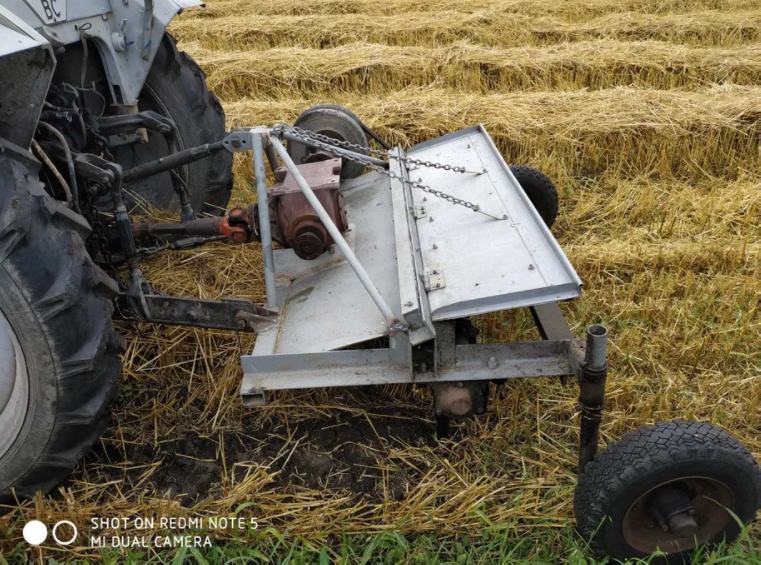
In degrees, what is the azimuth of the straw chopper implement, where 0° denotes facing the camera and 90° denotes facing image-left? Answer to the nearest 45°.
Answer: approximately 90°
